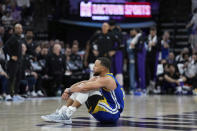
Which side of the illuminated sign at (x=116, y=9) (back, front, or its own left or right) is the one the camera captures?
front

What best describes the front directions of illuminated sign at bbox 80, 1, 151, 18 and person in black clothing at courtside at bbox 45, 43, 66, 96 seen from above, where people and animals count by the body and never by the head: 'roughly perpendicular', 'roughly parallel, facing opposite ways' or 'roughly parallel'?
roughly parallel

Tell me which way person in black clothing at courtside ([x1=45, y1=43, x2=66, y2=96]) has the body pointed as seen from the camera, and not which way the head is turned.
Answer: toward the camera

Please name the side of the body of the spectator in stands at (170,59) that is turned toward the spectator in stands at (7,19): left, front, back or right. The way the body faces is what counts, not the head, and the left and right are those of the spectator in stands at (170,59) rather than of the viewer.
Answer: right

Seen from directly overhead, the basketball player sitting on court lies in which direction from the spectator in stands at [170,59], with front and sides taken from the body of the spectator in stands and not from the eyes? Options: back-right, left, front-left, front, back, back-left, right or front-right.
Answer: front

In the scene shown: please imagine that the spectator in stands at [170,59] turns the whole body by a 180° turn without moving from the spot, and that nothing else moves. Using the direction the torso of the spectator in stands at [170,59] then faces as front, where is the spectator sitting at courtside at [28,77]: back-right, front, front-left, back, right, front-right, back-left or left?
back-left

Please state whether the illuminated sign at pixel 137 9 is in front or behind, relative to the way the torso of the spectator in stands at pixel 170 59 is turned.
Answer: behind

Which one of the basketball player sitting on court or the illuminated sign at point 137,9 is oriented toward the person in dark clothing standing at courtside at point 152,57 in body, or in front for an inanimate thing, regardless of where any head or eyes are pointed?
the illuminated sign

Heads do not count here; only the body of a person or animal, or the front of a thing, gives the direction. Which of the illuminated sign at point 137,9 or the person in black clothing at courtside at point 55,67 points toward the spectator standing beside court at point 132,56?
the illuminated sign

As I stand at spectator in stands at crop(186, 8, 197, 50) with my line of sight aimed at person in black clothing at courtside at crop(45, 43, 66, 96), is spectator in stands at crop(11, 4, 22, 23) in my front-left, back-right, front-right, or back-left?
front-right

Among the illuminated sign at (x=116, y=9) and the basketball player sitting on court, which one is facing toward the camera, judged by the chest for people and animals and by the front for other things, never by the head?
the illuminated sign

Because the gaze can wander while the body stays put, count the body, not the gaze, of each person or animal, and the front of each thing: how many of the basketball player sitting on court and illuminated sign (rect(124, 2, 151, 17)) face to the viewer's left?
1

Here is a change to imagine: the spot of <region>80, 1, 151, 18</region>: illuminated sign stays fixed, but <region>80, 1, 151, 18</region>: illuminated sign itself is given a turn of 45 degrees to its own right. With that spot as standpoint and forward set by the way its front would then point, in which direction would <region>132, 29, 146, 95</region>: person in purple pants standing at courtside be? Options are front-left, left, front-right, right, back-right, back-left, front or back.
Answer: front-left

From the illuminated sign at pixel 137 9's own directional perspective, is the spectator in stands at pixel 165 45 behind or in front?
in front

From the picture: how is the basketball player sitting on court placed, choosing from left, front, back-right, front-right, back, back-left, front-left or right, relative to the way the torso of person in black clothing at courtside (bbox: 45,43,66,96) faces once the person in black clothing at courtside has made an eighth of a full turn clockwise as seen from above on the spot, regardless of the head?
front-left
